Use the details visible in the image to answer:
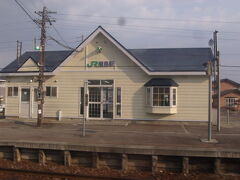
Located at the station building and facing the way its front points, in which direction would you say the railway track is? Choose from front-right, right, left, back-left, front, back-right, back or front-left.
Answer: front

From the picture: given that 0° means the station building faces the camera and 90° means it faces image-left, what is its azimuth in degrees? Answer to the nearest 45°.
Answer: approximately 0°
